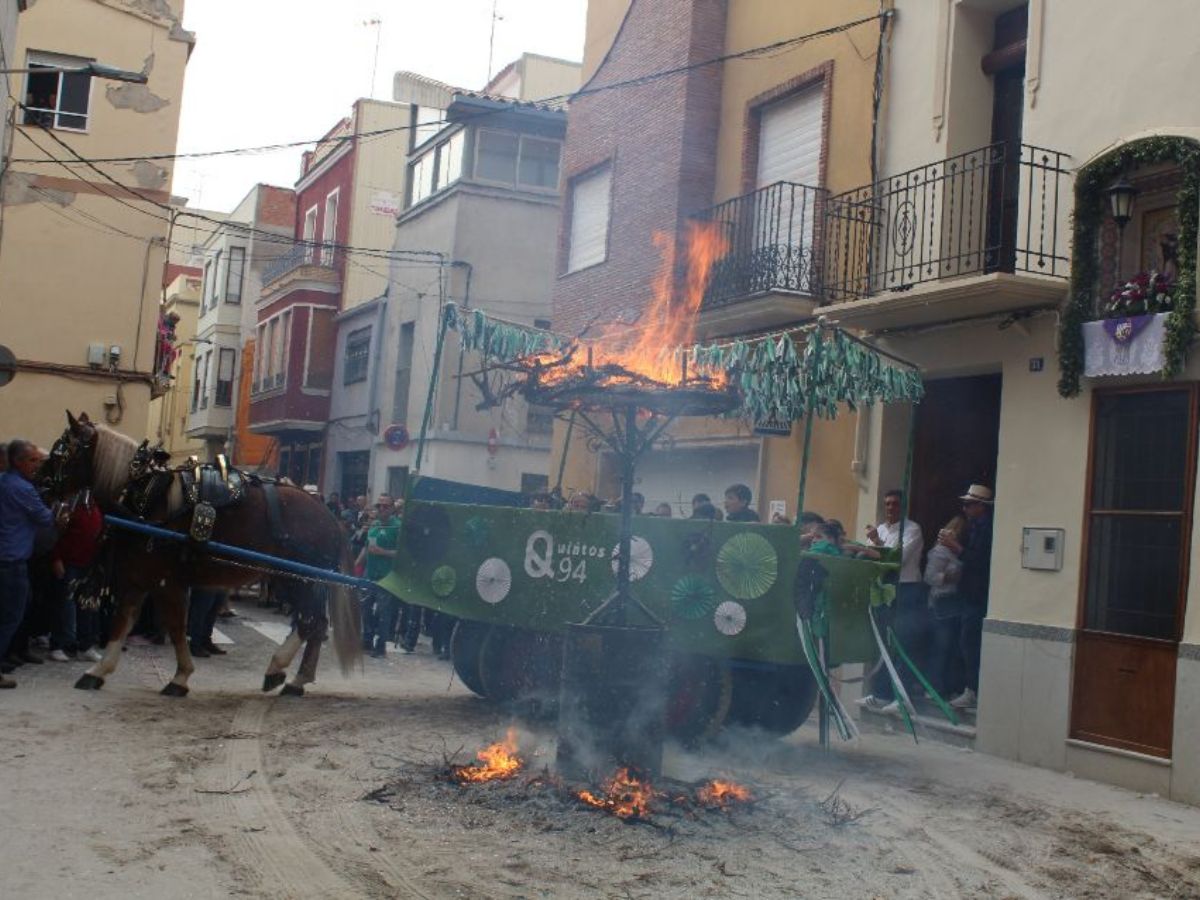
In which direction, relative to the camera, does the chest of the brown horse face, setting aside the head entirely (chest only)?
to the viewer's left

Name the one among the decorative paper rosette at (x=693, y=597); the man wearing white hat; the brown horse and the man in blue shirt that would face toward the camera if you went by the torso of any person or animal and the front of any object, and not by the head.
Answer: the decorative paper rosette

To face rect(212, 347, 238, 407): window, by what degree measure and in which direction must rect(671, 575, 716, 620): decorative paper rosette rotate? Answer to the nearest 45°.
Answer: approximately 135° to its right

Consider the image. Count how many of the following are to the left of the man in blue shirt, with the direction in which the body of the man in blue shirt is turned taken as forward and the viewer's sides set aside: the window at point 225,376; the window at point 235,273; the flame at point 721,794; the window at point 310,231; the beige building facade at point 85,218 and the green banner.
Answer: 4

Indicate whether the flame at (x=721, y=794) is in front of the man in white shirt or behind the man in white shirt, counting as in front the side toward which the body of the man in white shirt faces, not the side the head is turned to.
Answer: in front

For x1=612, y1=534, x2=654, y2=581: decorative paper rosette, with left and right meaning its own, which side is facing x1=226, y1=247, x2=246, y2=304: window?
back

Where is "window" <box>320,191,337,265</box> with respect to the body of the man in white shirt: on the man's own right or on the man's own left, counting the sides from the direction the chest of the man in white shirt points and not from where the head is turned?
on the man's own right

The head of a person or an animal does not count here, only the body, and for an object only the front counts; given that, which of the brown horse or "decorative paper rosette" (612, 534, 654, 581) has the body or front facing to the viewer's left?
the brown horse

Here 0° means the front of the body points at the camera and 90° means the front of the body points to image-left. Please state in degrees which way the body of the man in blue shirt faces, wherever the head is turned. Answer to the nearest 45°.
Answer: approximately 270°

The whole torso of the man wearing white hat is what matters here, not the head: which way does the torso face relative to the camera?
to the viewer's left

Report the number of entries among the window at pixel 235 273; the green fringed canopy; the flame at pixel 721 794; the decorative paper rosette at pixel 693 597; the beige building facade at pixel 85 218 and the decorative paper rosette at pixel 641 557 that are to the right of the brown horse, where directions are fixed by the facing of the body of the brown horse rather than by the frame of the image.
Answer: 2

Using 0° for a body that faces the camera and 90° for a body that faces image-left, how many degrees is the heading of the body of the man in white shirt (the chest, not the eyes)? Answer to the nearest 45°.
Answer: approximately 45°

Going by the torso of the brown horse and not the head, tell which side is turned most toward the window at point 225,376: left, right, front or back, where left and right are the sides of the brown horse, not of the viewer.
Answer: right

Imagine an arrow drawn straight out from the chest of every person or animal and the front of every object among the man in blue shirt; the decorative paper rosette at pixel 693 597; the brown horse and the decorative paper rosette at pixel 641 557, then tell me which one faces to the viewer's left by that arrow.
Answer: the brown horse

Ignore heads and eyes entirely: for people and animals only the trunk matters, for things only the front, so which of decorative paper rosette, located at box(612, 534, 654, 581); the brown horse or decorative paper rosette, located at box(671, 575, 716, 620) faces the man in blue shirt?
the brown horse

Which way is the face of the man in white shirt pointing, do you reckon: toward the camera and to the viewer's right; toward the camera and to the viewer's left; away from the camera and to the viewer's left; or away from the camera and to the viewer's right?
toward the camera and to the viewer's left

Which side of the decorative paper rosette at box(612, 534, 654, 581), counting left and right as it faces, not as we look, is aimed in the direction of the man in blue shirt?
right
